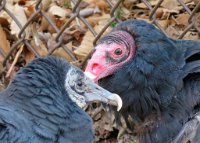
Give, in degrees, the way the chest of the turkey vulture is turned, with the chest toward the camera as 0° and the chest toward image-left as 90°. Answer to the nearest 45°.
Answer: approximately 90°

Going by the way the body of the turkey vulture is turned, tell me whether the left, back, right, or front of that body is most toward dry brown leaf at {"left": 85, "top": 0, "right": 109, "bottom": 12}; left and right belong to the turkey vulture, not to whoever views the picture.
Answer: right

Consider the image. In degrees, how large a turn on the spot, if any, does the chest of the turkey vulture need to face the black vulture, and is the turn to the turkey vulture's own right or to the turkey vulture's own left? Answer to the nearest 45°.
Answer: approximately 45° to the turkey vulture's own left

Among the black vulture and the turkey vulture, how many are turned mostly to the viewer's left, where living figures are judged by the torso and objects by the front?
1

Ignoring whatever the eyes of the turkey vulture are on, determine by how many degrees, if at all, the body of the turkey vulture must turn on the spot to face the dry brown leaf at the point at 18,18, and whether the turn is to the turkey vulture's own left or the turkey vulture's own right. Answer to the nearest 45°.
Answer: approximately 45° to the turkey vulture's own right

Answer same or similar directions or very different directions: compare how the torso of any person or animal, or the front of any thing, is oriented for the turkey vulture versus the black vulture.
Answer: very different directions

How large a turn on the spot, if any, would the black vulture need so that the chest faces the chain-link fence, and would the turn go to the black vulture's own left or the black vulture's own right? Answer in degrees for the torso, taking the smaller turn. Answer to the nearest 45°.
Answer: approximately 90° to the black vulture's own left

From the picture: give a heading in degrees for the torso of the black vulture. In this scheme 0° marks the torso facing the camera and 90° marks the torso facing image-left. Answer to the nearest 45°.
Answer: approximately 270°

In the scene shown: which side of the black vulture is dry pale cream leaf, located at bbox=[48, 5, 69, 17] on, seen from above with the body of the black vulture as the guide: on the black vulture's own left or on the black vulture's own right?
on the black vulture's own left

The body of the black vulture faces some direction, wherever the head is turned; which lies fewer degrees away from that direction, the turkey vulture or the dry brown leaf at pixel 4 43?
the turkey vulture

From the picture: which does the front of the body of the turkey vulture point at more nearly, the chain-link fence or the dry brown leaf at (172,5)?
the chain-link fence
